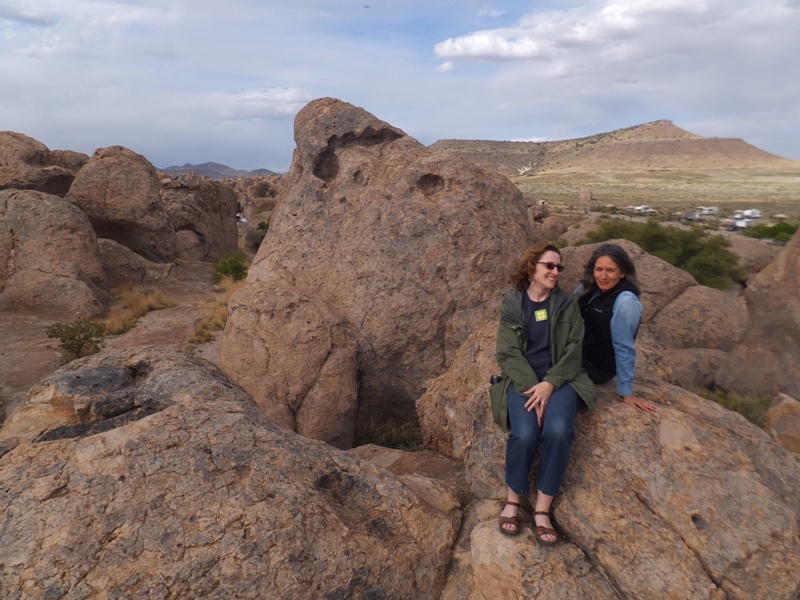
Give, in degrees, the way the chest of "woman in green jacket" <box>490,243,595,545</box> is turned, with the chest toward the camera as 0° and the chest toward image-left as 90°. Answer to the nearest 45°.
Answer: approximately 0°

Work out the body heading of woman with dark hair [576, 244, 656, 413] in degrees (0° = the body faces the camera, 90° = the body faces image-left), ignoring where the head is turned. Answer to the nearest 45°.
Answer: approximately 45°

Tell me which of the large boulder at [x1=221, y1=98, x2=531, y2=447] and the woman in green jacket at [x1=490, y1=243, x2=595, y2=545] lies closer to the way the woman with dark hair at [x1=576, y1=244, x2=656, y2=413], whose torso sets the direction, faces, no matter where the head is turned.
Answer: the woman in green jacket

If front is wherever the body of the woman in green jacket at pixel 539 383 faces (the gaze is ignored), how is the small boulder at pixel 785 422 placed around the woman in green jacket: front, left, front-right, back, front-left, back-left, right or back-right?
back-left

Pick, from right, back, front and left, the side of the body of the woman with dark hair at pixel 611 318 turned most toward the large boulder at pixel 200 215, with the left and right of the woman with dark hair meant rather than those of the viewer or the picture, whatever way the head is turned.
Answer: right

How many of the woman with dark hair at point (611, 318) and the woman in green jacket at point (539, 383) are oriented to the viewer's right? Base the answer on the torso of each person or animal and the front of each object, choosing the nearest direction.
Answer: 0

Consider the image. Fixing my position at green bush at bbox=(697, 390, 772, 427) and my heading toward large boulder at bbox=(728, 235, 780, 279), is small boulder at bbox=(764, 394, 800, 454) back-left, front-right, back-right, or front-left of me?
back-right

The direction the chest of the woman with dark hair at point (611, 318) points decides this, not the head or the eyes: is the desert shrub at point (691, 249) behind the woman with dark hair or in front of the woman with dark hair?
behind

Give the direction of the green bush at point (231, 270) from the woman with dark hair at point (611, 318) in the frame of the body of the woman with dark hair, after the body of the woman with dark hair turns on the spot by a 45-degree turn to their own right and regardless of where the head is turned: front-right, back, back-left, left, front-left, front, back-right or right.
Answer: front-right
